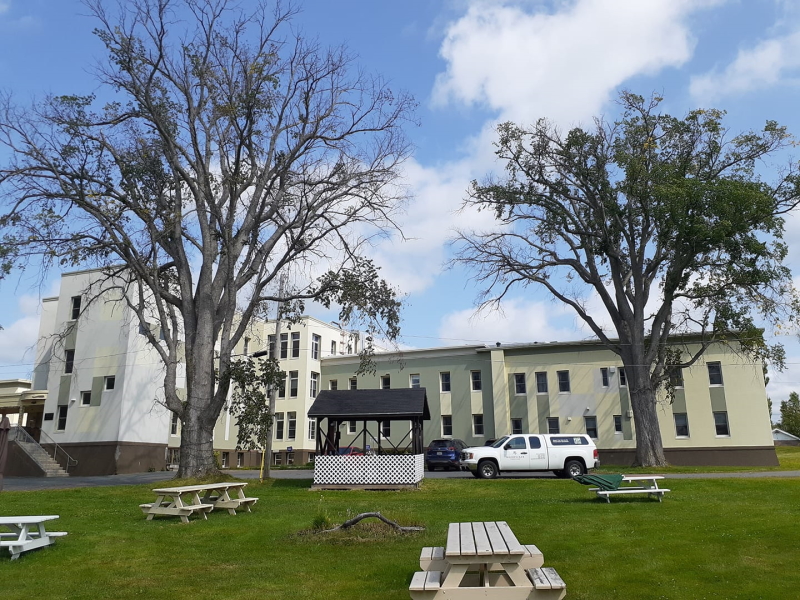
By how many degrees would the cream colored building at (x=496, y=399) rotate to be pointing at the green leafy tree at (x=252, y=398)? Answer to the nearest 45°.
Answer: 0° — it already faces it

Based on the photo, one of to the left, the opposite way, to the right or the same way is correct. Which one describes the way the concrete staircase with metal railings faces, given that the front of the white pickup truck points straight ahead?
the opposite way

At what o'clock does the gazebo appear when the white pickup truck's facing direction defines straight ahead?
The gazebo is roughly at 11 o'clock from the white pickup truck.

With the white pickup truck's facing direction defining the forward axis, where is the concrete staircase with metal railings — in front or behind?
in front

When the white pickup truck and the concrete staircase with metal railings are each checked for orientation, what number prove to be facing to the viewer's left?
1

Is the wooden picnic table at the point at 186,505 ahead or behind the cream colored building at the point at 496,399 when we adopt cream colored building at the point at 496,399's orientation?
ahead

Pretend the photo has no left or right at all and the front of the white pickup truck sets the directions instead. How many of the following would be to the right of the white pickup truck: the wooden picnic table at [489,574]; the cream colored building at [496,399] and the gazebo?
1

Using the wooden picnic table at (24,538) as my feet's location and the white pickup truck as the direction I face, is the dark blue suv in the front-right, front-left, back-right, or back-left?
front-left

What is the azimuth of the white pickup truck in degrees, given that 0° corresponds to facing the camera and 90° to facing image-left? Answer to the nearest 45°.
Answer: approximately 90°

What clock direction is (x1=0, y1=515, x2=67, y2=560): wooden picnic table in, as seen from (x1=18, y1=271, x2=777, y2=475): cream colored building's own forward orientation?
The wooden picnic table is roughly at 11 o'clock from the cream colored building.

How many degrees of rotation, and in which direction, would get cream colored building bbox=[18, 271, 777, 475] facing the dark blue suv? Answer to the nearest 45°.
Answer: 0° — it already faces it

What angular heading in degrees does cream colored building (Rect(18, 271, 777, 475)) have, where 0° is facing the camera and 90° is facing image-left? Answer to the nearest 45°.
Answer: approximately 45°

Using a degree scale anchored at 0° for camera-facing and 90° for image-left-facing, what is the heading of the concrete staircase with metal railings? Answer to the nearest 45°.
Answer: approximately 315°

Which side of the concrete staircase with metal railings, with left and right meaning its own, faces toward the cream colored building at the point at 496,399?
front
